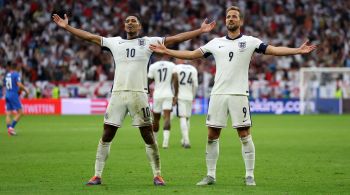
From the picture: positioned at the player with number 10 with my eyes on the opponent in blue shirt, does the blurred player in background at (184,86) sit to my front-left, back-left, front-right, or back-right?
front-right

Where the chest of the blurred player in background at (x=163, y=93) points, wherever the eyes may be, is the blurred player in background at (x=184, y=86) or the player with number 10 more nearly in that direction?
the blurred player in background

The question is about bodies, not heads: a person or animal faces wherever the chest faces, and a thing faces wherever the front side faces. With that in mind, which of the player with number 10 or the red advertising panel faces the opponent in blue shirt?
the red advertising panel

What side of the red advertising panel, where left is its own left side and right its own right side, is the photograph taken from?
front

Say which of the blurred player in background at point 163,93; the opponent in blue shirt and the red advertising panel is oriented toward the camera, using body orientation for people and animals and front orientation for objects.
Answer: the red advertising panel

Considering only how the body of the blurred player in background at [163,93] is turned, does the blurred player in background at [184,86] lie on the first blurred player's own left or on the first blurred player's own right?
on the first blurred player's own right

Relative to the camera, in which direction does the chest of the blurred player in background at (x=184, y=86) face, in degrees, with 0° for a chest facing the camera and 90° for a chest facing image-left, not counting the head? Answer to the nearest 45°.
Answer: approximately 180°

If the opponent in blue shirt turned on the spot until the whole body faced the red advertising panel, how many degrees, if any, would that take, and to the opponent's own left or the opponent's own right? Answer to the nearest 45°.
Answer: approximately 45° to the opponent's own left

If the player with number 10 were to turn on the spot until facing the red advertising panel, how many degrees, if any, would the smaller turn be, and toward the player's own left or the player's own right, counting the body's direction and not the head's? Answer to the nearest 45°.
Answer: approximately 180°

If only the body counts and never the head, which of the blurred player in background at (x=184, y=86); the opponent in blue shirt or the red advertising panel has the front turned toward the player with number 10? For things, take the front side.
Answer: the red advertising panel

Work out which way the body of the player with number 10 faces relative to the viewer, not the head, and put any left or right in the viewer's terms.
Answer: facing the viewer

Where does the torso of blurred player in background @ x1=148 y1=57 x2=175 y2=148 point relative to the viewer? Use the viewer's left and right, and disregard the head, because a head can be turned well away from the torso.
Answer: facing away from the viewer

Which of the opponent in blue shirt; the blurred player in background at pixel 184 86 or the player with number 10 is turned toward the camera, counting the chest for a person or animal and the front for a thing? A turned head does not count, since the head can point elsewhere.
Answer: the player with number 10

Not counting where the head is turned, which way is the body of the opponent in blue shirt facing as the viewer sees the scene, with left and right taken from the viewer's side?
facing away from the viewer and to the right of the viewer
